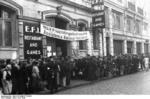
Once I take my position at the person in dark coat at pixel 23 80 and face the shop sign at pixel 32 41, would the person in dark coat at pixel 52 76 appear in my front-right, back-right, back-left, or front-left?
front-right

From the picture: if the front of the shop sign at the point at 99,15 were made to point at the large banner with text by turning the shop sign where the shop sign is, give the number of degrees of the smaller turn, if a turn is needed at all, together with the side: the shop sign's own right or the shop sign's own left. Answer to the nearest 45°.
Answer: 0° — it already faces it

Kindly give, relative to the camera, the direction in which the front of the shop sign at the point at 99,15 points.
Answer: facing the viewer and to the left of the viewer

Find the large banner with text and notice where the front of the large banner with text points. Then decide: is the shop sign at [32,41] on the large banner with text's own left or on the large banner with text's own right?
on the large banner with text's own right

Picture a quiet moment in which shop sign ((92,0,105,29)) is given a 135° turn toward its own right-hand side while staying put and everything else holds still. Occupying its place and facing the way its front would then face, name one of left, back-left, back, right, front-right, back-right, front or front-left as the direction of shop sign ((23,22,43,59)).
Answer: back-left

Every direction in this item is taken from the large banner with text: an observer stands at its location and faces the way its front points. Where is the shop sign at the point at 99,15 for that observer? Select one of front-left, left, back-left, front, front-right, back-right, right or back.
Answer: back-left

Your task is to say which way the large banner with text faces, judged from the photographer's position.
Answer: facing the viewer

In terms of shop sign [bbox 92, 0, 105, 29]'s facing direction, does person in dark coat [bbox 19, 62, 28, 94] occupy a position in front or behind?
in front

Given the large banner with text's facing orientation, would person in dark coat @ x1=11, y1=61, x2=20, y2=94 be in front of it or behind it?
in front

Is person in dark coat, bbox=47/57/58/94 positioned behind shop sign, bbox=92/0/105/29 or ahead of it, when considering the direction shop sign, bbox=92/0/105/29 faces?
ahead

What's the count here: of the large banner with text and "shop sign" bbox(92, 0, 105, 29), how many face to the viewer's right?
0

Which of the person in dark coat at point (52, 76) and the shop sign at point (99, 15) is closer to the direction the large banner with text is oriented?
the person in dark coat

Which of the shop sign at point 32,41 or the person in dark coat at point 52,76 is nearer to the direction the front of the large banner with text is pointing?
the person in dark coat
